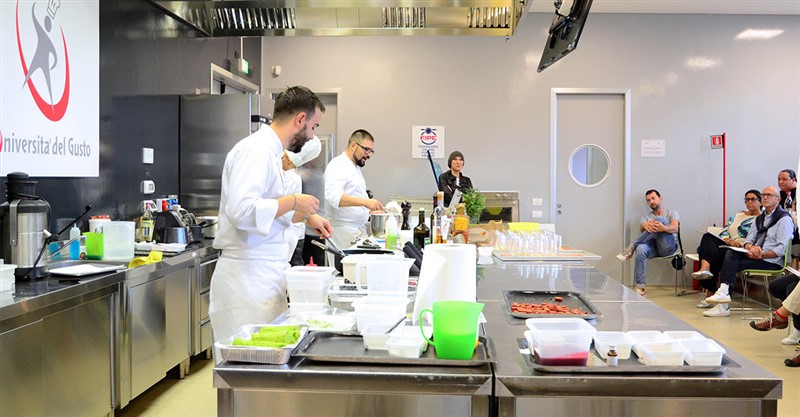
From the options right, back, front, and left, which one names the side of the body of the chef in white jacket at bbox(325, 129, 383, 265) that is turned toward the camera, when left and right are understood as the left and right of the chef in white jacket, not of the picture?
right

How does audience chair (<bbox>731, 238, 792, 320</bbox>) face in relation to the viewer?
to the viewer's left

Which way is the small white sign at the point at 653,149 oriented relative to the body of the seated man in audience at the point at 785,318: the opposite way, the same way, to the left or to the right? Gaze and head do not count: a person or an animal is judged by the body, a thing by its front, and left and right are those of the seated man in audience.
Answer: to the left

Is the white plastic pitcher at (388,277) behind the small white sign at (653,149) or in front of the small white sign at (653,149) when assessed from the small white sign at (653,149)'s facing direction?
in front

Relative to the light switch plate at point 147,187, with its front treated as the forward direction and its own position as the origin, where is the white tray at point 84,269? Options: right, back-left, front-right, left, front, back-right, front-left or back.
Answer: front-right

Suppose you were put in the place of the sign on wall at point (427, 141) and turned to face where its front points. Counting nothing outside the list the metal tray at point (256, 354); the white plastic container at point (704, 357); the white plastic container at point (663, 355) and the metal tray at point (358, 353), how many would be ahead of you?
4

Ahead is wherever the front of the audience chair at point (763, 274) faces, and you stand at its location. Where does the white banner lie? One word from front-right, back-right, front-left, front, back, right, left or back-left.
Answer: front-left

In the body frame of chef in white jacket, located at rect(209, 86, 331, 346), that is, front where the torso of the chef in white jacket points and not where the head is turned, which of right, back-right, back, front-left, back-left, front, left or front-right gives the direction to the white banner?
back-left

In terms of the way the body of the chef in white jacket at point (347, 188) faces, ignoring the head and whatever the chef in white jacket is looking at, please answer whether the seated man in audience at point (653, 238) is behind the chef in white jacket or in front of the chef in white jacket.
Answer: in front

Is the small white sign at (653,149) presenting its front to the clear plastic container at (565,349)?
yes

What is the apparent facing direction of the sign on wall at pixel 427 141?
toward the camera

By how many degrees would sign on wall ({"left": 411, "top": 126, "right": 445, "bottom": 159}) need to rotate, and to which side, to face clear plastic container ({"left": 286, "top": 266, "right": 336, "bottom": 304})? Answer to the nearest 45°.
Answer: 0° — it already faces it

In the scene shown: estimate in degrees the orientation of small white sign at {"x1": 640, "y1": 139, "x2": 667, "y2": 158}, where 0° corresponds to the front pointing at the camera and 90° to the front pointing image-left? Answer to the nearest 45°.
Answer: approximately 0°
